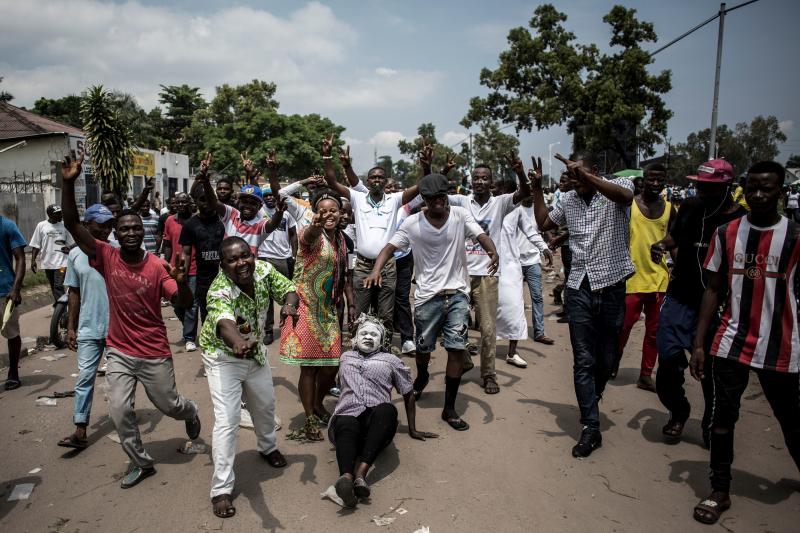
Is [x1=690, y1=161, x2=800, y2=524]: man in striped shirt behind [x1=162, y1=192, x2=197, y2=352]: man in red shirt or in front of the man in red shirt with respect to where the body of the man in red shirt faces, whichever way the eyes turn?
in front

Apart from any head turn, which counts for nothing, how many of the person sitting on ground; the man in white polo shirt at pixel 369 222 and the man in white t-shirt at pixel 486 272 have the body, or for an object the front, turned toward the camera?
3

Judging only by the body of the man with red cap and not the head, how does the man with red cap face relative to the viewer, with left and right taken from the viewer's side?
facing the viewer and to the left of the viewer

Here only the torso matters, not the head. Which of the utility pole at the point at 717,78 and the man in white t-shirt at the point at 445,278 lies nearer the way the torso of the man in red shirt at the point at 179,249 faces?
the man in white t-shirt

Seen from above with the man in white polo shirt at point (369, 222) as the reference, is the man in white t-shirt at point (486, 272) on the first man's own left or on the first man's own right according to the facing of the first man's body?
on the first man's own left

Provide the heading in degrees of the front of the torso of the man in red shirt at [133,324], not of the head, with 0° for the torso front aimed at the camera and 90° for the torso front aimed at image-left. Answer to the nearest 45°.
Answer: approximately 0°

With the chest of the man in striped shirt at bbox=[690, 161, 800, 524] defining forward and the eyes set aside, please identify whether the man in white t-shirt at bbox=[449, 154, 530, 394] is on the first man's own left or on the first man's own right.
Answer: on the first man's own right

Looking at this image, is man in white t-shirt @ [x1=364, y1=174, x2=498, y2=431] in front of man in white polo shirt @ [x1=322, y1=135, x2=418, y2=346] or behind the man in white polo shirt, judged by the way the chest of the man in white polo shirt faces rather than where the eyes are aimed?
in front

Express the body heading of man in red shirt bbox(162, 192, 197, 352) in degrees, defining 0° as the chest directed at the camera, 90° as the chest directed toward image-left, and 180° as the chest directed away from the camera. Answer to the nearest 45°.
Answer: approximately 0°

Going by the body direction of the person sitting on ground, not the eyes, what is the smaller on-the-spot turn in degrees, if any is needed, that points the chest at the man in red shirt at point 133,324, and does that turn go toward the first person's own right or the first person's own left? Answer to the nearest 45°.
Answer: approximately 90° to the first person's own right

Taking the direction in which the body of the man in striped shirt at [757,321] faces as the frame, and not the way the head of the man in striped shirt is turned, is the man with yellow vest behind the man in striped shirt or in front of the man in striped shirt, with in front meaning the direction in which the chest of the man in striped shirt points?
behind

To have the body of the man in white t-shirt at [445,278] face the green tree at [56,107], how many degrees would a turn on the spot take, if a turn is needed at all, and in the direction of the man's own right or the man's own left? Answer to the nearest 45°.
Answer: approximately 135° to the man's own right

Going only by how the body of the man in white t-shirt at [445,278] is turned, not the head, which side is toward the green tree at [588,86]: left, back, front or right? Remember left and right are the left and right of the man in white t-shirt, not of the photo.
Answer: back

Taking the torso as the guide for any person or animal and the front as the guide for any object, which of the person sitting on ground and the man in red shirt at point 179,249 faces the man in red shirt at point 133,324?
the man in red shirt at point 179,249
